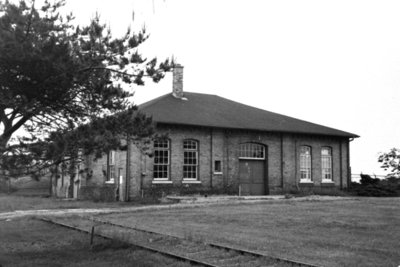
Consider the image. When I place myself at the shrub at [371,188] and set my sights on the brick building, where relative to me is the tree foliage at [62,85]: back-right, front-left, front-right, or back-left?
front-left

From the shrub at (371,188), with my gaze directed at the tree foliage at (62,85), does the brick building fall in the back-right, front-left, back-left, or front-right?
front-right

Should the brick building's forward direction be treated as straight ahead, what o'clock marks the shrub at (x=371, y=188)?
The shrub is roughly at 10 o'clock from the brick building.

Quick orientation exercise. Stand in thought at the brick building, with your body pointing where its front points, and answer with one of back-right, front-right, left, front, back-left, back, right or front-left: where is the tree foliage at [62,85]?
front-right

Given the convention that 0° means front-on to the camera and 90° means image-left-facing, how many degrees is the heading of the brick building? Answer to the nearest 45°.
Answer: approximately 315°
